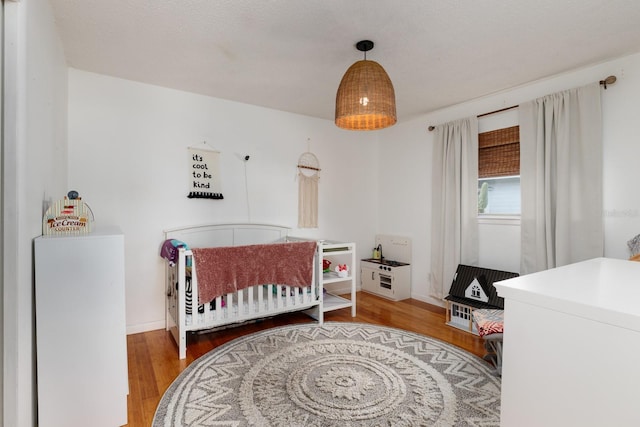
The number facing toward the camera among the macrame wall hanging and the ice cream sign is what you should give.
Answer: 2

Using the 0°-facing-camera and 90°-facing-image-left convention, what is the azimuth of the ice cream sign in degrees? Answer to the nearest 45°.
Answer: approximately 0°

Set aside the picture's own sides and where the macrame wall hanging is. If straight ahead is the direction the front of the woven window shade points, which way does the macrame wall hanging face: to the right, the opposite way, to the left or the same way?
to the left

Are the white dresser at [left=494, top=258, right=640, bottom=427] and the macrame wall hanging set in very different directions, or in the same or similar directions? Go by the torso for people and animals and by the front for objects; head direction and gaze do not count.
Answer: very different directions

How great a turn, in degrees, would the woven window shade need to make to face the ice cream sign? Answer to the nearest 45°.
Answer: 0° — it already faces it

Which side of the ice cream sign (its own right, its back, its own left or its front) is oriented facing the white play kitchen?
left

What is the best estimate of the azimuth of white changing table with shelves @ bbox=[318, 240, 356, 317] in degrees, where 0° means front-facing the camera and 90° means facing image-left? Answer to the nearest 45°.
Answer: approximately 0°
